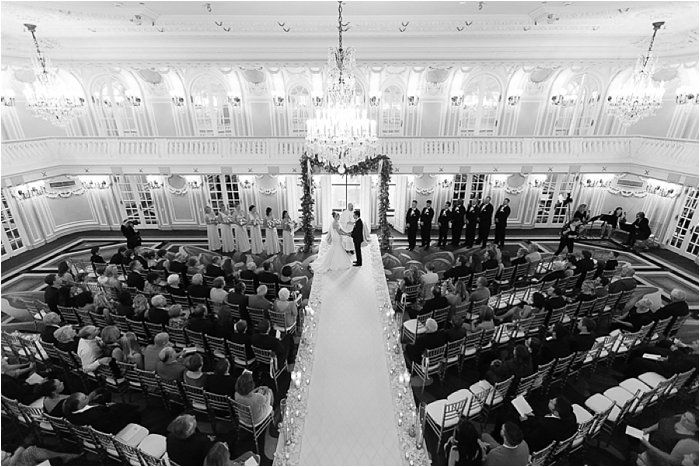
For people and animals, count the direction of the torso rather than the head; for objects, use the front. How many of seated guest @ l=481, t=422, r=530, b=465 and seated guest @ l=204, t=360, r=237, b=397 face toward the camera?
0

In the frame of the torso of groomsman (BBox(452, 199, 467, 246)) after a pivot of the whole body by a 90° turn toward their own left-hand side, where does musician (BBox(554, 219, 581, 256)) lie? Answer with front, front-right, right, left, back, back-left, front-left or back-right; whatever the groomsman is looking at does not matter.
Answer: front-left

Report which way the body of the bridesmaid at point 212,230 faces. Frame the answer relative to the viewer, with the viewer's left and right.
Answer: facing the viewer and to the right of the viewer

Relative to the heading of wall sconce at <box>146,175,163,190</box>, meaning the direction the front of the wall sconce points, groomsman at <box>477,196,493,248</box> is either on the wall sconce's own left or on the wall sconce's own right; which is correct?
on the wall sconce's own left

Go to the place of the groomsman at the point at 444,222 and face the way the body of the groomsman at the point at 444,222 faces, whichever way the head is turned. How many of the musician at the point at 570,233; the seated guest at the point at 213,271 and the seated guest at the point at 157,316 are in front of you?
2

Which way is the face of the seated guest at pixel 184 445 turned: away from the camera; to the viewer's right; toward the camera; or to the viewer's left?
away from the camera

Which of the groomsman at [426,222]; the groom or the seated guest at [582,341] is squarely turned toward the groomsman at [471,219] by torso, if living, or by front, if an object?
the seated guest

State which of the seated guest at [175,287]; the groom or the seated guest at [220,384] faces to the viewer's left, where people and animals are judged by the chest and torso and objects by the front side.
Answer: the groom

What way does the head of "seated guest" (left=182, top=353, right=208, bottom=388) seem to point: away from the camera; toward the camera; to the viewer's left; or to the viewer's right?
away from the camera

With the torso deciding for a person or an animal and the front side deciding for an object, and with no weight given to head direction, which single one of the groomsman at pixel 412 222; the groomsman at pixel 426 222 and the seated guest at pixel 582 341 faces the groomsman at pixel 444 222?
the seated guest

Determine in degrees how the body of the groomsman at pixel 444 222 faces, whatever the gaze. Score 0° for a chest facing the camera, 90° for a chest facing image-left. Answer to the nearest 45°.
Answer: approximately 45°

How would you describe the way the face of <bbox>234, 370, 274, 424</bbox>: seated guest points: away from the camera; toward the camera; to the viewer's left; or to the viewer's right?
away from the camera

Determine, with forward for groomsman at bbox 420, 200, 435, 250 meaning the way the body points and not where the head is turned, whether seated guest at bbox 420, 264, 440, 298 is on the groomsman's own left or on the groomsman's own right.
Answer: on the groomsman's own left

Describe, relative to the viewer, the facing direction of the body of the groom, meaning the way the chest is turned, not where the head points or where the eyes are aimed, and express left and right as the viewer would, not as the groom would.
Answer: facing to the left of the viewer
